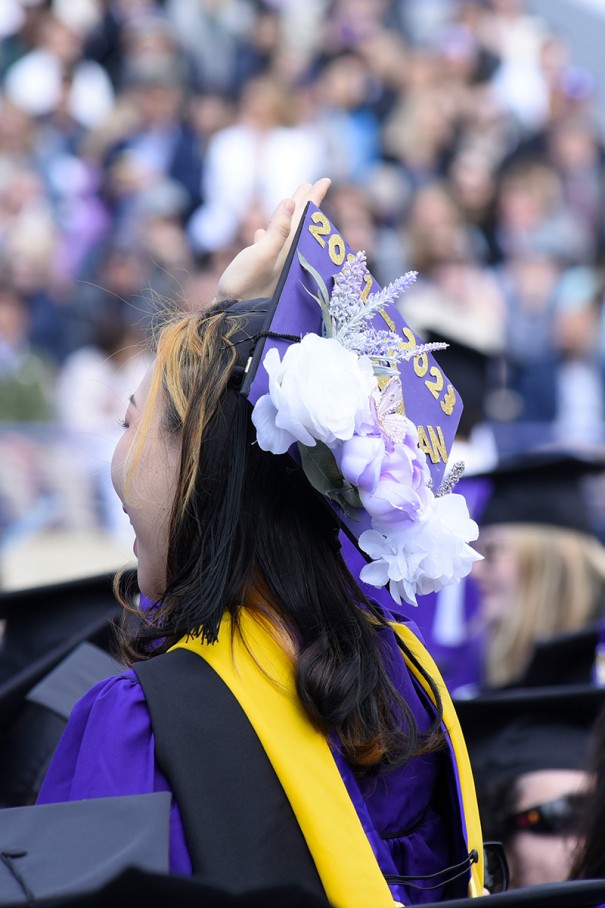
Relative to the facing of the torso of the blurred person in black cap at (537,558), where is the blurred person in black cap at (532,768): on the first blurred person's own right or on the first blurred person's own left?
on the first blurred person's own left

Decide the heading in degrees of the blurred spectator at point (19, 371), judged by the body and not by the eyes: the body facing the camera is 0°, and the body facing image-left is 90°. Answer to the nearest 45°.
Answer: approximately 0°

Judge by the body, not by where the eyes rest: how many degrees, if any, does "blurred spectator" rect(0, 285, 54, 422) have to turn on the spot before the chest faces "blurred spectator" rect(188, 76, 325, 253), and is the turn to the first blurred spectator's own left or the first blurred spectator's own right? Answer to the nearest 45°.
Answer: approximately 135° to the first blurred spectator's own left

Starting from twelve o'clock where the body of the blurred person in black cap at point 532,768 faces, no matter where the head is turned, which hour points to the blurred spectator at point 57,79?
The blurred spectator is roughly at 6 o'clock from the blurred person in black cap.

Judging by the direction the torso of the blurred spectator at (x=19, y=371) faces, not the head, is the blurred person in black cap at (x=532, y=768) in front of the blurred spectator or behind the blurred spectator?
in front

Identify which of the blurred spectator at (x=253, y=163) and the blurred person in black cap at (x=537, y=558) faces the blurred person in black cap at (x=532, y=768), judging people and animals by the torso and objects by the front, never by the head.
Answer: the blurred spectator

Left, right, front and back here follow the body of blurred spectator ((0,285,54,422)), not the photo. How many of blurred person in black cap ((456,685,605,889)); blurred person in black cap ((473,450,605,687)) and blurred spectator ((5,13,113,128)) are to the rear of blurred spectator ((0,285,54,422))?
1

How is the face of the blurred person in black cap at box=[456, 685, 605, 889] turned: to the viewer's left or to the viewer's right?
to the viewer's left

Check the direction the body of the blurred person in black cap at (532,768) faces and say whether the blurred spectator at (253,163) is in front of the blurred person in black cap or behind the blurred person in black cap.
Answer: behind

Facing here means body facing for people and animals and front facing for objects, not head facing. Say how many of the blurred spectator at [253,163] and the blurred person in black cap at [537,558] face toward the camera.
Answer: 1

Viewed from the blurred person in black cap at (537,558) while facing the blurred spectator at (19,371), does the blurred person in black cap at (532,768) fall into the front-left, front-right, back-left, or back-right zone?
back-left

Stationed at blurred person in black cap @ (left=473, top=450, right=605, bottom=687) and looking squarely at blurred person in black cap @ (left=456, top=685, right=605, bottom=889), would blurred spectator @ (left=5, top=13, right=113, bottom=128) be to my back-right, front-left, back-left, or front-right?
back-right
